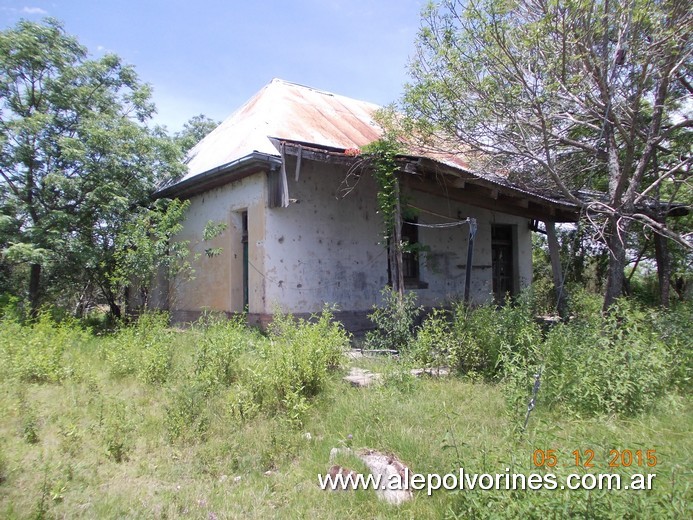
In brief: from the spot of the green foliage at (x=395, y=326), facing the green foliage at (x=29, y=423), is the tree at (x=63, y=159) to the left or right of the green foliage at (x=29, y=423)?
right

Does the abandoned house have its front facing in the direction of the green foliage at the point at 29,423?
no

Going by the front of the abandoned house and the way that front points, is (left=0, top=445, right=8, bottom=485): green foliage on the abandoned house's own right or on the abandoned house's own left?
on the abandoned house's own right

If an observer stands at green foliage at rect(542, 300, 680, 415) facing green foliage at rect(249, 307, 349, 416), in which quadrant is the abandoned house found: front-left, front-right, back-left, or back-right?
front-right

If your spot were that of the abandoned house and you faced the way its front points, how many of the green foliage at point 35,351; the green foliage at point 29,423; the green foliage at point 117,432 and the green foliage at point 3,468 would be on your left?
0

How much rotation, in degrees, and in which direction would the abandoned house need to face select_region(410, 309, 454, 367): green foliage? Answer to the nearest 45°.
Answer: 0° — it already faces it

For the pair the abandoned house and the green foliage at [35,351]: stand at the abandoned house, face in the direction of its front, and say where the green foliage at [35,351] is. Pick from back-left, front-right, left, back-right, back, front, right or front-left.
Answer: right

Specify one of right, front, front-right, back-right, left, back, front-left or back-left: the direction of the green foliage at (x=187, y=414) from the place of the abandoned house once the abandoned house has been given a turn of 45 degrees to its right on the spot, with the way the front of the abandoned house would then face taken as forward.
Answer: front

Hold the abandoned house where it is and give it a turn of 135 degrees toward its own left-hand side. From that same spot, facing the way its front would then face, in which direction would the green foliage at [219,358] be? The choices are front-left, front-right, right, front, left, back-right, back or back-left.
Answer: back

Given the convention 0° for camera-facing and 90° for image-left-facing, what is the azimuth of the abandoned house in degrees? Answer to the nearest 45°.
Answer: approximately 315°

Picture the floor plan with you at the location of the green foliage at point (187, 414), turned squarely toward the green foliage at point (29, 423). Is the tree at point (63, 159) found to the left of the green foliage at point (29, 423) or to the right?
right

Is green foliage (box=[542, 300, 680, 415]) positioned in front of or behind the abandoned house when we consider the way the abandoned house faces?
in front

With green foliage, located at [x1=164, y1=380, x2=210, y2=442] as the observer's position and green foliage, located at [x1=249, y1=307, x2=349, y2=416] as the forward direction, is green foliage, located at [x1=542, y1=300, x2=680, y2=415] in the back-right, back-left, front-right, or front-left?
front-right

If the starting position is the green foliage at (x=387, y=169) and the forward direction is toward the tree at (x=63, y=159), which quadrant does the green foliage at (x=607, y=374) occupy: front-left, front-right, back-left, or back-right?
back-left

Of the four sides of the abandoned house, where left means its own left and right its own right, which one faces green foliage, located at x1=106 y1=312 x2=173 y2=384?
right

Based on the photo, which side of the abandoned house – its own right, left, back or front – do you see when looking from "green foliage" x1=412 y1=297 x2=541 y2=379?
front
